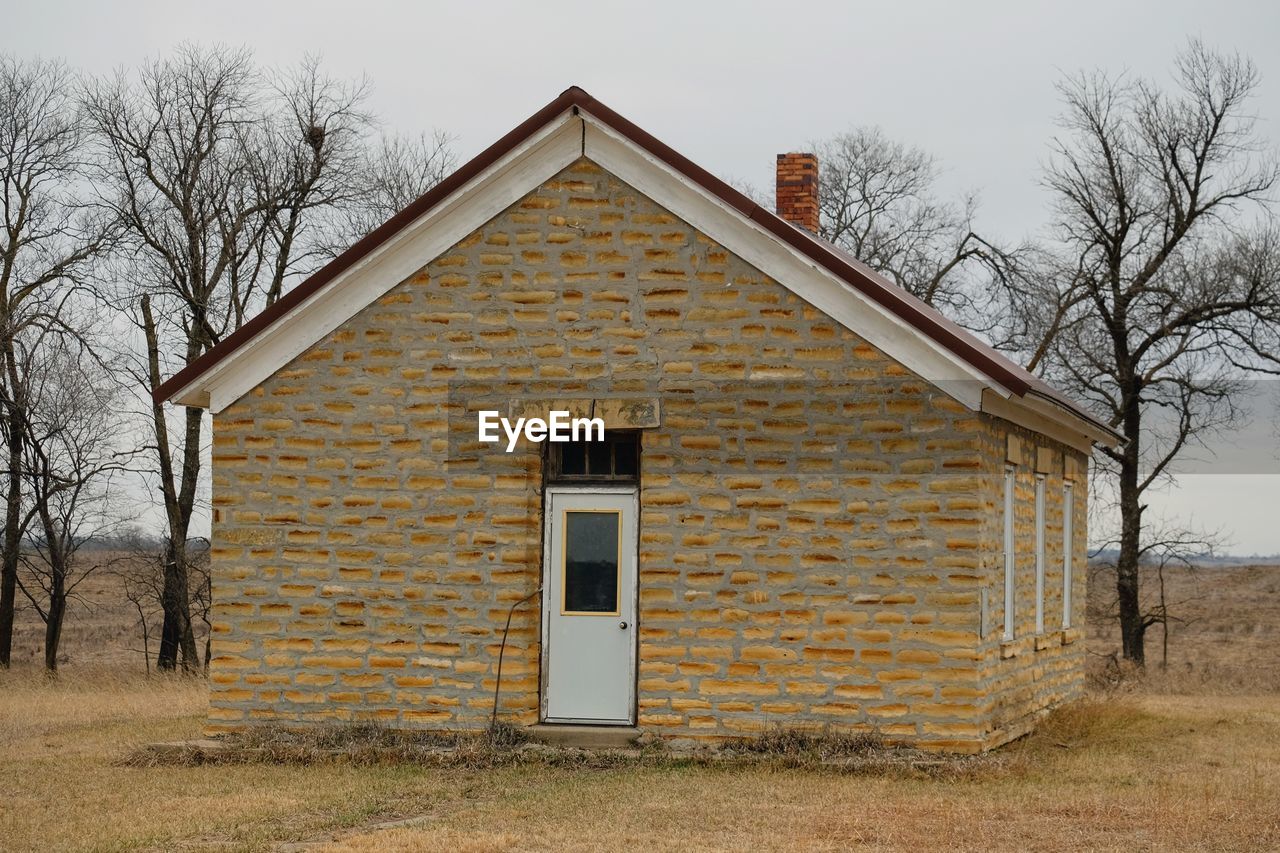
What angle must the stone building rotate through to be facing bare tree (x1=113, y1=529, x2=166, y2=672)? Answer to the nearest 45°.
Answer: approximately 135° to its right

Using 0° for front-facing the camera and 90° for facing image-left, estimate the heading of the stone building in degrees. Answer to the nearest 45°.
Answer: approximately 0°
